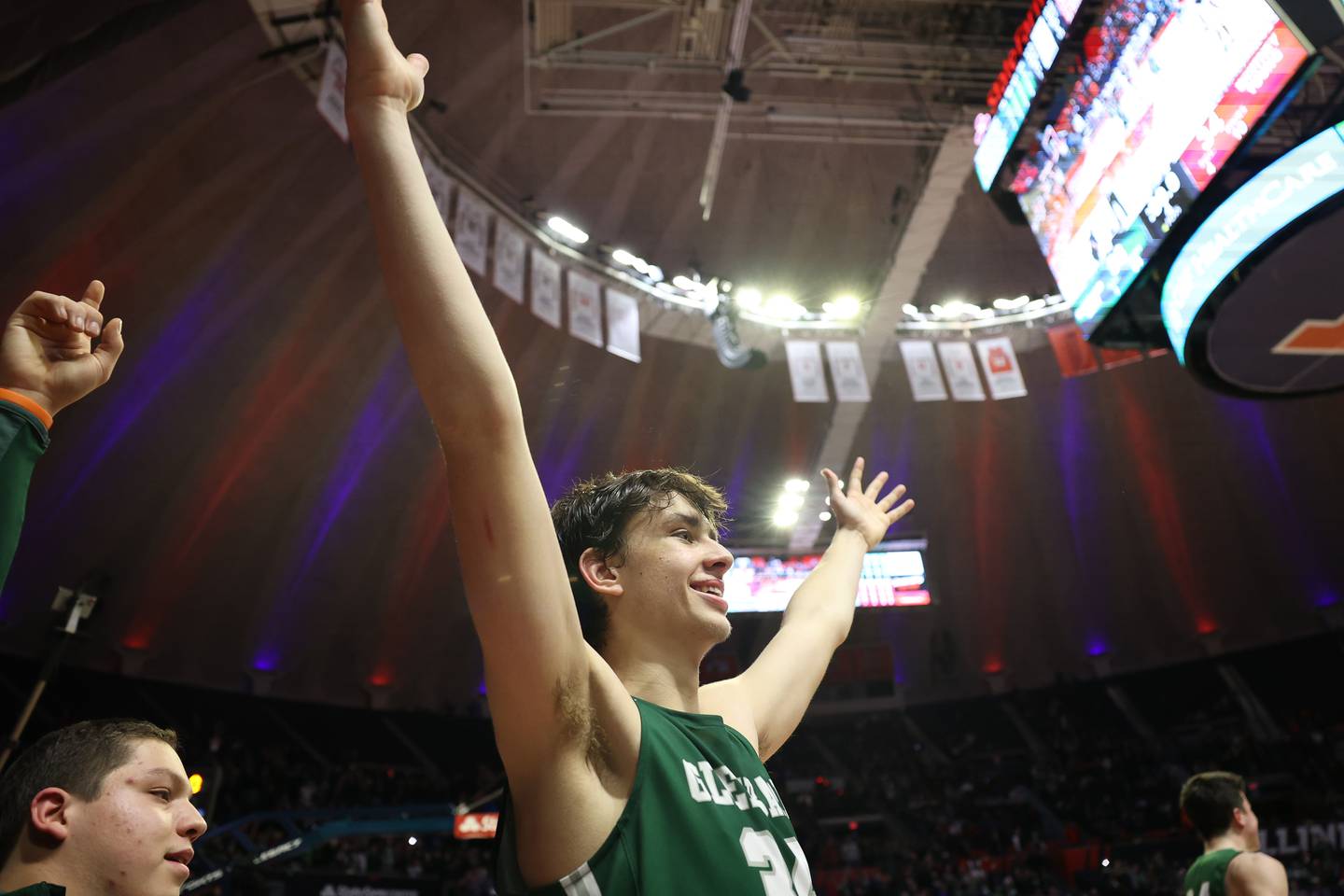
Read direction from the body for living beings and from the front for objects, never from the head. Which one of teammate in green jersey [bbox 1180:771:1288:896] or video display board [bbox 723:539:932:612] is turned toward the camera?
the video display board

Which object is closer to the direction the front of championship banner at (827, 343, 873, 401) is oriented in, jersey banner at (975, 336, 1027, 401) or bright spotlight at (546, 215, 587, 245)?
the bright spotlight

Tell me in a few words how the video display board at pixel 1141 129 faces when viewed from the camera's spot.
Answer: facing the viewer and to the left of the viewer

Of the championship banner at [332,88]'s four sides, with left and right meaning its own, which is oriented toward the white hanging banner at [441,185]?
left

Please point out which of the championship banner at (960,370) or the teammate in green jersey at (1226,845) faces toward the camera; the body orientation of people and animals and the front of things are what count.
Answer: the championship banner

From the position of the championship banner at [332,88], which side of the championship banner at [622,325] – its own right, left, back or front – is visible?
right

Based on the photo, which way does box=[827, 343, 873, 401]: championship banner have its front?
toward the camera

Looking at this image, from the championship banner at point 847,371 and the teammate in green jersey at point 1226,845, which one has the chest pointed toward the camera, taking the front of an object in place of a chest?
the championship banner

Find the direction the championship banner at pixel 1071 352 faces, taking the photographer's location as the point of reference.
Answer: facing the viewer

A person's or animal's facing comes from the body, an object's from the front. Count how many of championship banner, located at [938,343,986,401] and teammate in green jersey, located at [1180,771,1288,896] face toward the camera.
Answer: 1

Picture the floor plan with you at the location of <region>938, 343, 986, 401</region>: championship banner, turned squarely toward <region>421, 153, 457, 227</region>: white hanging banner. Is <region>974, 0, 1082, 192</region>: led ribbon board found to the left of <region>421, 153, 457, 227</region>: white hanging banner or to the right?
left

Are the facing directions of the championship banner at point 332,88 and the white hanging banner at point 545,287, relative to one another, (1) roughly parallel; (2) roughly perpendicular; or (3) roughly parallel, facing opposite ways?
roughly parallel

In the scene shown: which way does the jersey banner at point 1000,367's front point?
toward the camera

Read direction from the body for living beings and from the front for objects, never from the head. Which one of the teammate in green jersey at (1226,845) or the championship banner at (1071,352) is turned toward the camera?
the championship banner

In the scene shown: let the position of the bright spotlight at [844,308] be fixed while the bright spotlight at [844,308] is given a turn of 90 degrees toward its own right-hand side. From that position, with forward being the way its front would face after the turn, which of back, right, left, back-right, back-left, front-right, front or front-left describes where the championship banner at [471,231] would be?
front-left
